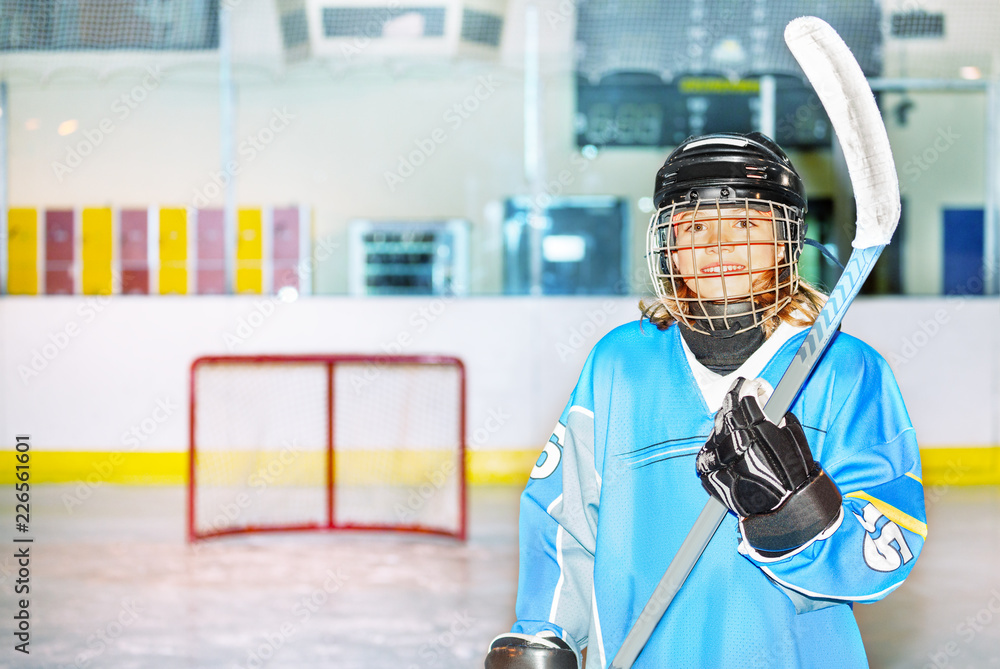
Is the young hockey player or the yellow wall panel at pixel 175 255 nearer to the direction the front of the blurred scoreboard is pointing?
the young hockey player

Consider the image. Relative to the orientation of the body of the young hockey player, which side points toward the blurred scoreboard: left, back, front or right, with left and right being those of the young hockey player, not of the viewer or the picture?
back

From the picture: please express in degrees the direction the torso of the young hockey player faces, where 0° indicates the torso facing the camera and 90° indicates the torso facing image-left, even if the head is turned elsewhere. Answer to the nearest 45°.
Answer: approximately 0°

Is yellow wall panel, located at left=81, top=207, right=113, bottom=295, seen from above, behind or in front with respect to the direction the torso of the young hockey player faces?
behind

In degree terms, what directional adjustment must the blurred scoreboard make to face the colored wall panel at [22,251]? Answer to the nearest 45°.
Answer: approximately 45° to its right

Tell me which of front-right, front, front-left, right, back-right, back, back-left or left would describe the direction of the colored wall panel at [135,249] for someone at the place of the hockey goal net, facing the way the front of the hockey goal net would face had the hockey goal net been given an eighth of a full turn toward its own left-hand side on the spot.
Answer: back

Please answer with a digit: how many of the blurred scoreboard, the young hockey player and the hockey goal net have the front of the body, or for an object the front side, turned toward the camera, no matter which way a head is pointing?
3

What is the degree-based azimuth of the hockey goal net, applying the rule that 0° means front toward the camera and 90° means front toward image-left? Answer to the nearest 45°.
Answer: approximately 0°
